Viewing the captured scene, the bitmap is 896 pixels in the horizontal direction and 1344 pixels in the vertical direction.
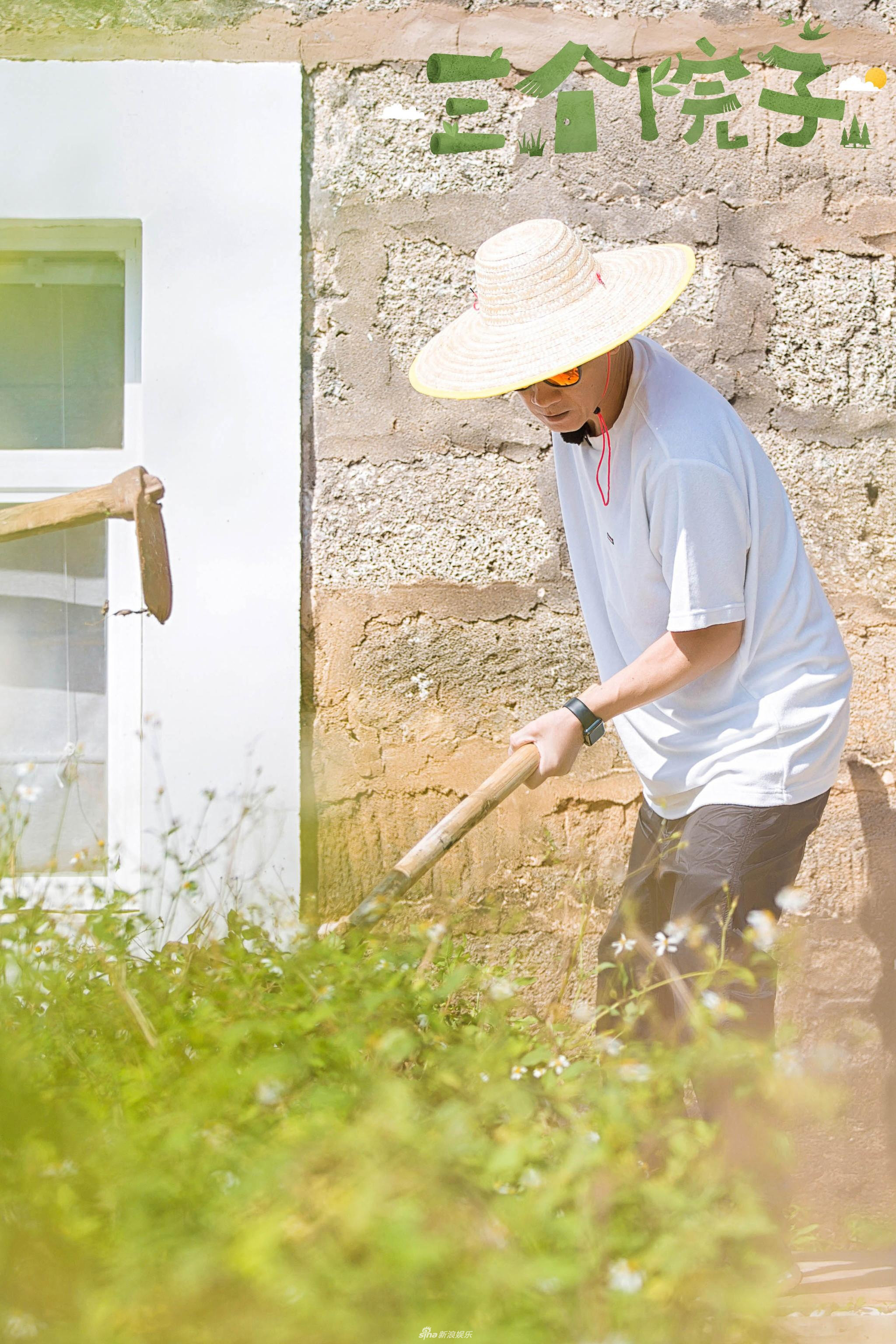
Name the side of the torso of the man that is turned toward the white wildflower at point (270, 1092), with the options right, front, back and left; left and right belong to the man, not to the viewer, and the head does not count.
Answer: front

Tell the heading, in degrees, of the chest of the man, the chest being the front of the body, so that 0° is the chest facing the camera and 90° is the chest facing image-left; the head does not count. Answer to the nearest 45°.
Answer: approximately 45°

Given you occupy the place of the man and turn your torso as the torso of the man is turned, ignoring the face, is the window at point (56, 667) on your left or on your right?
on your right

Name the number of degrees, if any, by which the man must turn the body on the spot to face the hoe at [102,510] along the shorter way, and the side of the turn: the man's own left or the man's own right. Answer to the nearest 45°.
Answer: approximately 45° to the man's own right
